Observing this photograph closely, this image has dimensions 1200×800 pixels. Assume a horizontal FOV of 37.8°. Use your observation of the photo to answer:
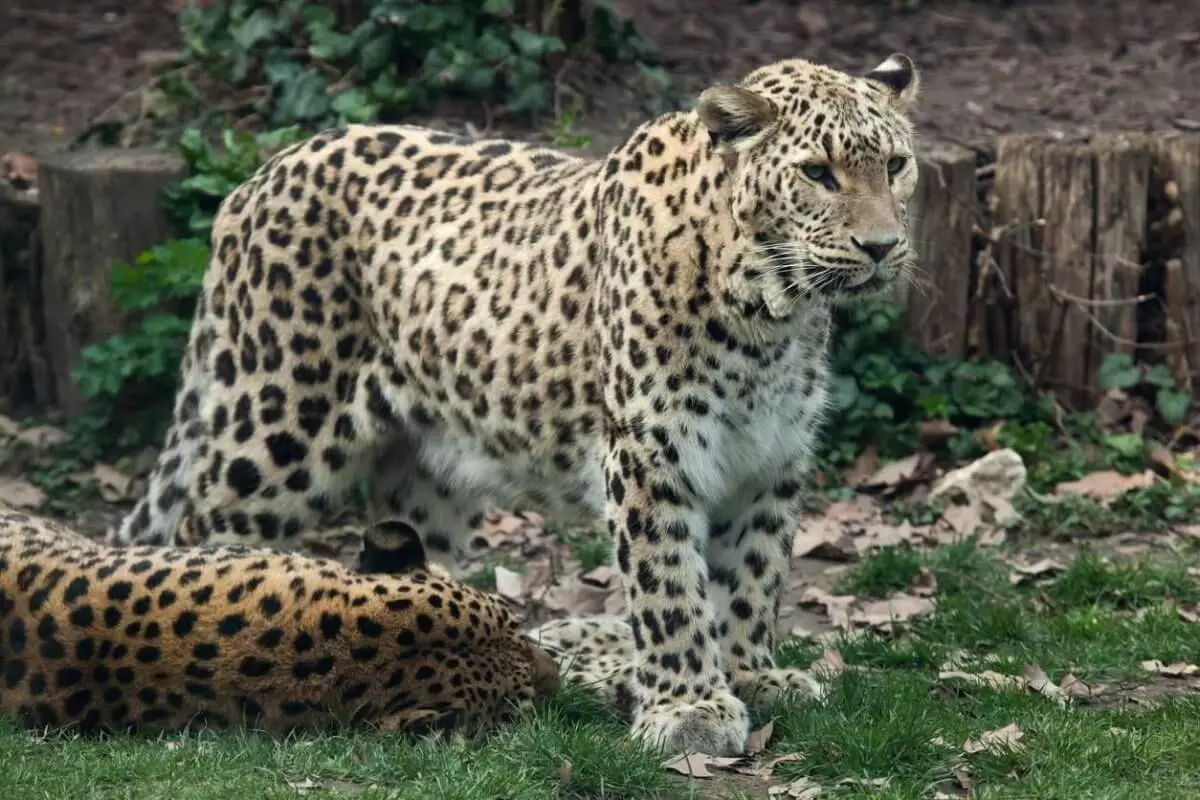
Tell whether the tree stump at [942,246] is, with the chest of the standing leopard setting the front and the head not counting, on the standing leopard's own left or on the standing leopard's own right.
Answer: on the standing leopard's own left

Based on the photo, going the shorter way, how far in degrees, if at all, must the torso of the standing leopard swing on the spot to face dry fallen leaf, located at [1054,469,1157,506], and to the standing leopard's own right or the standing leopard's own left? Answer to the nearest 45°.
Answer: approximately 90° to the standing leopard's own left

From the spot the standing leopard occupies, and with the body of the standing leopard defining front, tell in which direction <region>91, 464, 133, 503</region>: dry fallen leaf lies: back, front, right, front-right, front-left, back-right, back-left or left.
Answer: back

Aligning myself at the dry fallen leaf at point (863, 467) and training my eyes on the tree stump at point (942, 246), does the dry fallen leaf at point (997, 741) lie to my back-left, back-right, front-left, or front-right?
back-right

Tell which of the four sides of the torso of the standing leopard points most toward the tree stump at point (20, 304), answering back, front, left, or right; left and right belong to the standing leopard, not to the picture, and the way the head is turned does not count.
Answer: back

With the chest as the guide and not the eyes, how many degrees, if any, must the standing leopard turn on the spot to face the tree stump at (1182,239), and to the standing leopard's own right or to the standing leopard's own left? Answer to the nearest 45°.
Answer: approximately 90° to the standing leopard's own left

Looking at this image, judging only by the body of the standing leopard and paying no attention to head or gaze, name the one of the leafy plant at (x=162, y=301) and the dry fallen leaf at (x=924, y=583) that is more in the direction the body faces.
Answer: the dry fallen leaf

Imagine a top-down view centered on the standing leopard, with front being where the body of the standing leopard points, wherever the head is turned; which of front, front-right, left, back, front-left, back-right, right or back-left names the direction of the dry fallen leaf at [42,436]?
back

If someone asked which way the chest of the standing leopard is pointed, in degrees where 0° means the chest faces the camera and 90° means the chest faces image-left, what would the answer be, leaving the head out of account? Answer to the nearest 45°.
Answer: approximately 315°

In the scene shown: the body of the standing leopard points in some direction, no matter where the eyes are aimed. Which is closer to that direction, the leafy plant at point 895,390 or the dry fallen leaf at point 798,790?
the dry fallen leaf

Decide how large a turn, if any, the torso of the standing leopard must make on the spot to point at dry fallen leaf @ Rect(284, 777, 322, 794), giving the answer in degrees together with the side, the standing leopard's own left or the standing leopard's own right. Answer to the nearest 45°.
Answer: approximately 90° to the standing leopard's own right

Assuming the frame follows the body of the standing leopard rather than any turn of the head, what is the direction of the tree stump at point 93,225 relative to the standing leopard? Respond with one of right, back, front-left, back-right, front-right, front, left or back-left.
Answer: back
